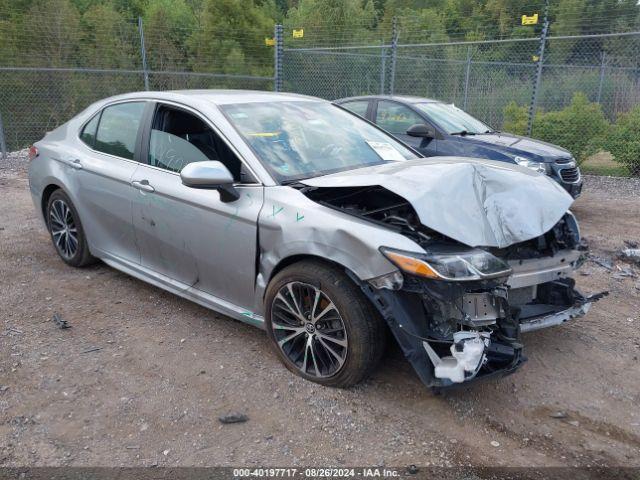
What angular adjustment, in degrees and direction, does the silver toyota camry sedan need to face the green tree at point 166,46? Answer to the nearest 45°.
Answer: approximately 135° to its left

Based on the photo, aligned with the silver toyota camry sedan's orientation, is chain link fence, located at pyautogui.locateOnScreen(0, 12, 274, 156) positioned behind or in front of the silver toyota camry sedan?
behind

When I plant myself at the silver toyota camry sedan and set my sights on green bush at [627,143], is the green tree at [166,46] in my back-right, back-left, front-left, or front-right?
front-left

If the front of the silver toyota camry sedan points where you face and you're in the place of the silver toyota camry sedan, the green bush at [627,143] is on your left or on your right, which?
on your left

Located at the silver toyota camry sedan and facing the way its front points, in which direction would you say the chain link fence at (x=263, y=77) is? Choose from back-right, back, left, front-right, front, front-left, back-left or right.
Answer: back-left

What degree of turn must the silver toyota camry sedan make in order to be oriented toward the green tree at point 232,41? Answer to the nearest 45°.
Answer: approximately 135° to its left

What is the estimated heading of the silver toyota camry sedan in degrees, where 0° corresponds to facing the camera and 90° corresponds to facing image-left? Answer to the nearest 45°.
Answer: approximately 315°
